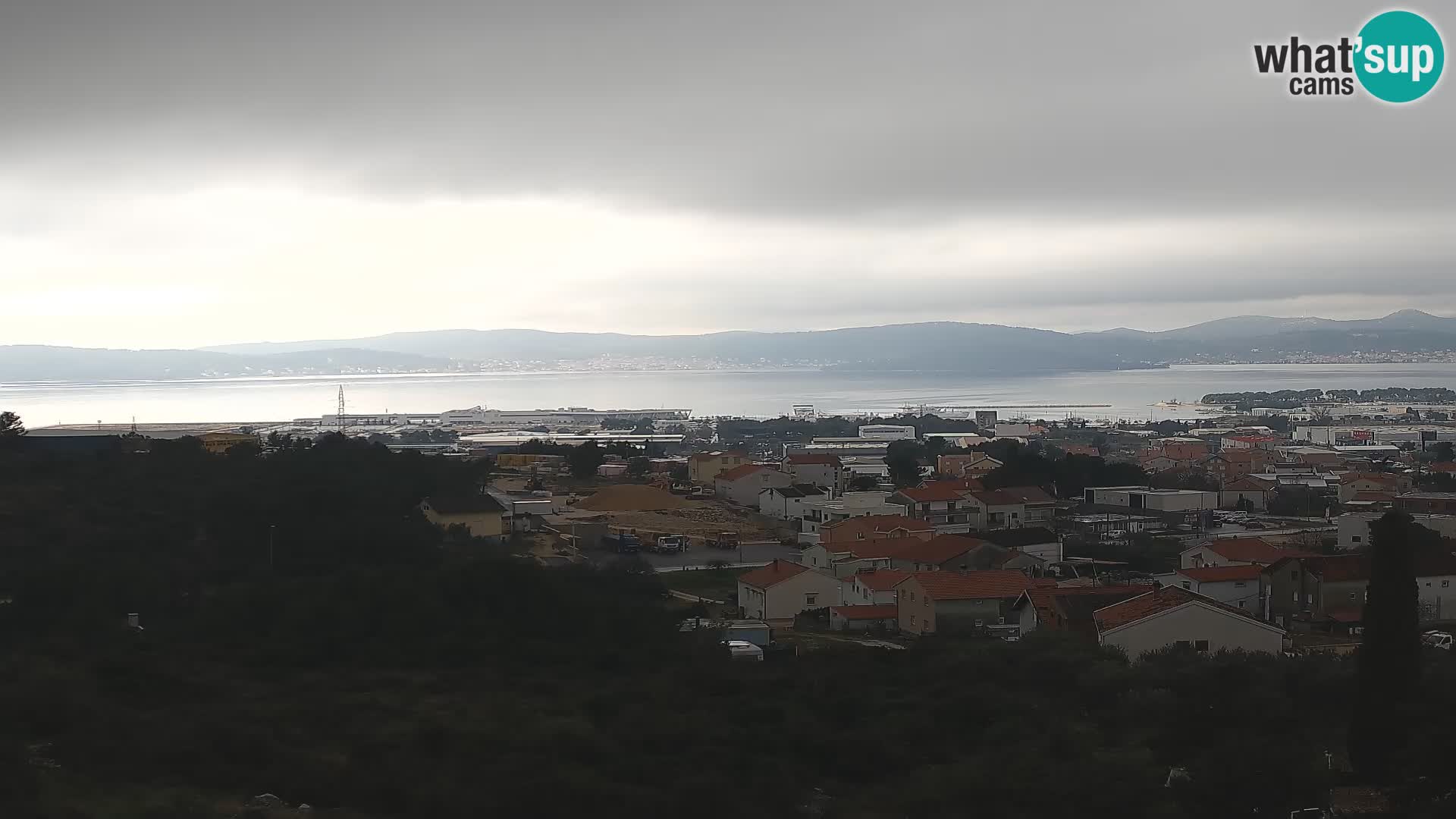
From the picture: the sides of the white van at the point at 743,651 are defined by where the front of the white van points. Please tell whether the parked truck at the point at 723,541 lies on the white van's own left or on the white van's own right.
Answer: on the white van's own left

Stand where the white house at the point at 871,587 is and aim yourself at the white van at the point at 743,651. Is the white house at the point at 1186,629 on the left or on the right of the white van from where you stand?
left

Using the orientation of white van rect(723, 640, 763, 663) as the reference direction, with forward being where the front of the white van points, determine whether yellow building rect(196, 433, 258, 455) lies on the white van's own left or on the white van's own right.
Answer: on the white van's own left
